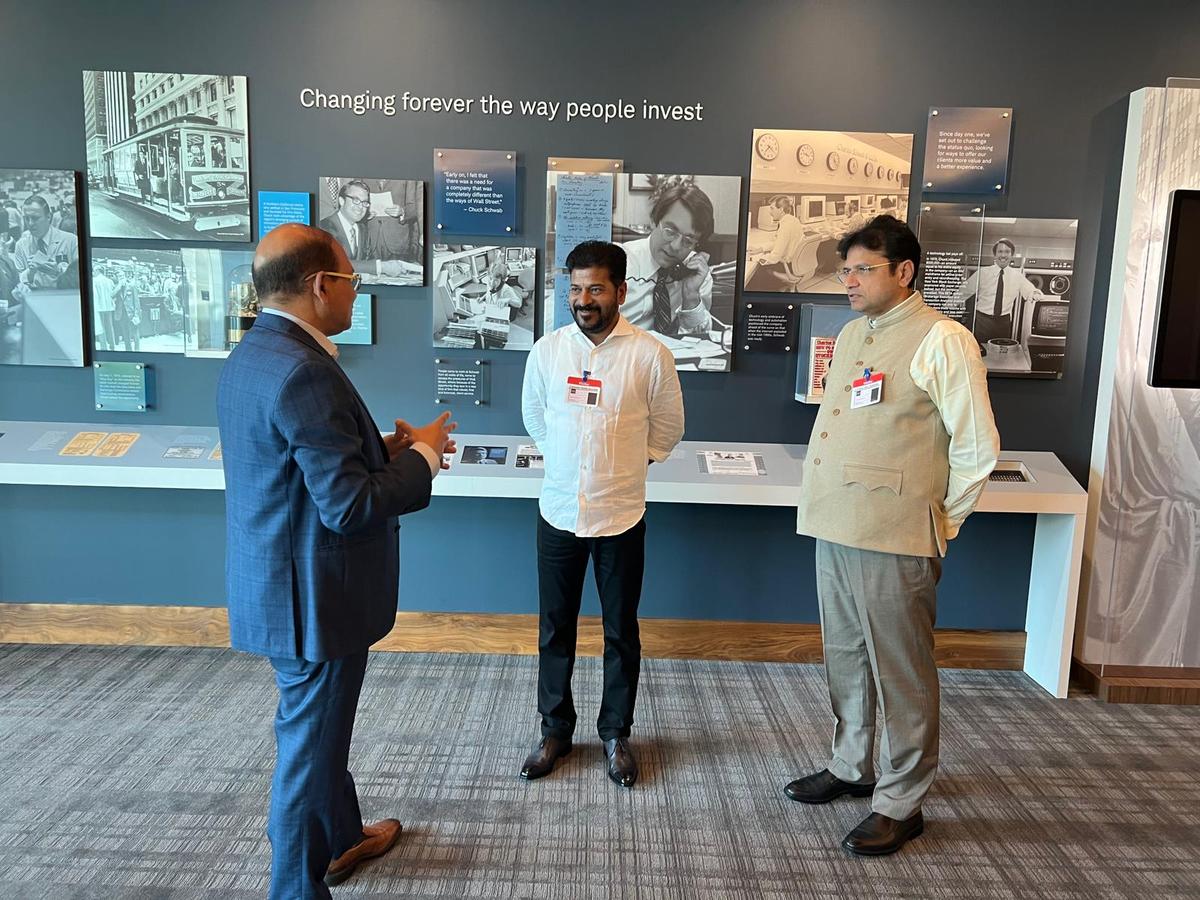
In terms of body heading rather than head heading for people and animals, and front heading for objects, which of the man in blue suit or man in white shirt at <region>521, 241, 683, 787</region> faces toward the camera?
the man in white shirt

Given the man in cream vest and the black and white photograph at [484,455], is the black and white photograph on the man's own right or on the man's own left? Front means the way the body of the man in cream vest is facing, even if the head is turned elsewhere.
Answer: on the man's own right

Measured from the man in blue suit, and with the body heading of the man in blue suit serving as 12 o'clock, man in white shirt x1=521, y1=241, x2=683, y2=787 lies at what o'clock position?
The man in white shirt is roughly at 12 o'clock from the man in blue suit.

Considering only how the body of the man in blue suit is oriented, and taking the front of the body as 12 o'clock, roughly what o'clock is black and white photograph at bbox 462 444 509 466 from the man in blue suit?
The black and white photograph is roughly at 11 o'clock from the man in blue suit.

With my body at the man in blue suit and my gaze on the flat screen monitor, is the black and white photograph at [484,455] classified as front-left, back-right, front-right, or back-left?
front-left

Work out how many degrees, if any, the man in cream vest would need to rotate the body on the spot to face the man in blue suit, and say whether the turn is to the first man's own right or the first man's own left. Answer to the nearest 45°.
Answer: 0° — they already face them

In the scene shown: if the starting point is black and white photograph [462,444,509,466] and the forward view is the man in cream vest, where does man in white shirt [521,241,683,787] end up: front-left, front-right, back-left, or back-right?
front-right

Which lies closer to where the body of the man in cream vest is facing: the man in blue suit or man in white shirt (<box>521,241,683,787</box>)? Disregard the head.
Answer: the man in blue suit

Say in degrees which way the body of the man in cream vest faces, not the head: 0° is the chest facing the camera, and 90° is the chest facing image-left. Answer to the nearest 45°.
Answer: approximately 45°

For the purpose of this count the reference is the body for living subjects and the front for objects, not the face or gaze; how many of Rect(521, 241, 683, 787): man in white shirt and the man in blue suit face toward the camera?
1

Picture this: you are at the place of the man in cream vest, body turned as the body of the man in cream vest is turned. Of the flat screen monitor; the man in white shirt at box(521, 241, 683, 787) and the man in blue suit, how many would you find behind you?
1

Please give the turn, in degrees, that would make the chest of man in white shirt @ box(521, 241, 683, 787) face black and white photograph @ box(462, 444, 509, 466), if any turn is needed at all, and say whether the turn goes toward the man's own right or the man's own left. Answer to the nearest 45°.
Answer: approximately 135° to the man's own right

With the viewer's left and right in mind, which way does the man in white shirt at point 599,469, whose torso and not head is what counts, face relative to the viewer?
facing the viewer

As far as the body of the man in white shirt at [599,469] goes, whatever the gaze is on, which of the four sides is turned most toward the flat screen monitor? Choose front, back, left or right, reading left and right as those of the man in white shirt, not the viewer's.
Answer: left

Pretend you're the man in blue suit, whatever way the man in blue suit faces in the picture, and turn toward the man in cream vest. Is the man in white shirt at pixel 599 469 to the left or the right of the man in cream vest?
left
